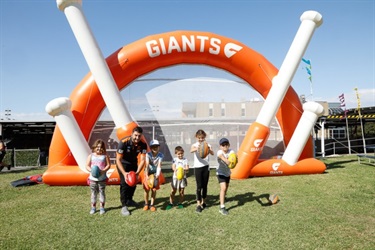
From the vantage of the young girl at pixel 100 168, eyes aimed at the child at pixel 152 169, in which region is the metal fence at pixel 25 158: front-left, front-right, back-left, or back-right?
back-left

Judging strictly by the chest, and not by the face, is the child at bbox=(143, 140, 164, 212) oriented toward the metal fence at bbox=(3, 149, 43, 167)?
no

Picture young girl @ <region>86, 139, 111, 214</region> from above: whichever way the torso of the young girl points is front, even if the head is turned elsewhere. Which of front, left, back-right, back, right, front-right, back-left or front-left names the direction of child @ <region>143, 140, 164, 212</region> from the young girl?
left

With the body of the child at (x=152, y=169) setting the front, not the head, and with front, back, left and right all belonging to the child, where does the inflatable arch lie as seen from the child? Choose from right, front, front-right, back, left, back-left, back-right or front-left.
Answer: back

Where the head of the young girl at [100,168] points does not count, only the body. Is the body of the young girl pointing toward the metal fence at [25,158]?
no

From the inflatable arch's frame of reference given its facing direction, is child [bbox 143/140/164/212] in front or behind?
in front

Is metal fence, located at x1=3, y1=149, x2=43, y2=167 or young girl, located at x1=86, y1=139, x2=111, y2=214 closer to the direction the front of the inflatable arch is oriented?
the young girl

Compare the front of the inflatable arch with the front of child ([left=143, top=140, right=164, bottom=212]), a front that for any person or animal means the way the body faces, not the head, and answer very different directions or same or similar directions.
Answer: same or similar directions

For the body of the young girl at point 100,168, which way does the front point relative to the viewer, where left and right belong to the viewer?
facing the viewer

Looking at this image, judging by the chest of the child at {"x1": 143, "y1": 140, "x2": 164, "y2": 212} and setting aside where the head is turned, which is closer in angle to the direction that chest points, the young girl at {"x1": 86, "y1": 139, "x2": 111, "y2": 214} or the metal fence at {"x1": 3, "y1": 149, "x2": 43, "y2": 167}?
the young girl

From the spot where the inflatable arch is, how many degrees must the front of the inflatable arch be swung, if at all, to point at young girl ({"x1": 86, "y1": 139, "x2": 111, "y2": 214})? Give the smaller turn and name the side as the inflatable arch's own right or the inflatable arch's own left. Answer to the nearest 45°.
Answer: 0° — it already faces them

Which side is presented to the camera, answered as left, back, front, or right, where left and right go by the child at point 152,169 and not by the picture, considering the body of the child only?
front

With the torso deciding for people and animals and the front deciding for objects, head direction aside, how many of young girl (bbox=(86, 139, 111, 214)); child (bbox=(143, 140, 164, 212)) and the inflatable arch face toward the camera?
3

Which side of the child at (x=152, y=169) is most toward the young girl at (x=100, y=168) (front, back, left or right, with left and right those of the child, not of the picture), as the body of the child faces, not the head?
right

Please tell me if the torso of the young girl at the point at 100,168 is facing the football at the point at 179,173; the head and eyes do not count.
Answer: no

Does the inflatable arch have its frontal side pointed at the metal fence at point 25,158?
no
